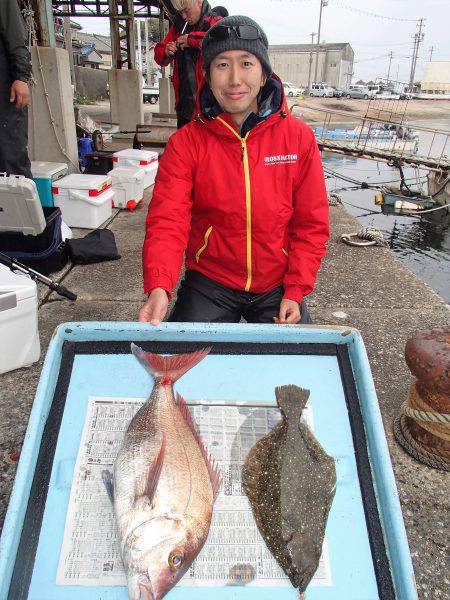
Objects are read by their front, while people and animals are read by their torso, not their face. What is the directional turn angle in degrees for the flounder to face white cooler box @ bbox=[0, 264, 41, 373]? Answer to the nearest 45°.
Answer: approximately 135° to its right

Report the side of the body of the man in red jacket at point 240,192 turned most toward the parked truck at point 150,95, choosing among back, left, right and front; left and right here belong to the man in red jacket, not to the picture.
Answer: back

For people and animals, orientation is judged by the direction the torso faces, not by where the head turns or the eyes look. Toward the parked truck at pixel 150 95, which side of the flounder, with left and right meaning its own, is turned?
back

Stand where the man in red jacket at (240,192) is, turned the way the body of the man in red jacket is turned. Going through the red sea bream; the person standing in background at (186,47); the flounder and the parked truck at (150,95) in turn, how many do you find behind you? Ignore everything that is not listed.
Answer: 2

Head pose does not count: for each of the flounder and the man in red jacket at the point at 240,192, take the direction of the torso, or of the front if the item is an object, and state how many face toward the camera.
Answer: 2

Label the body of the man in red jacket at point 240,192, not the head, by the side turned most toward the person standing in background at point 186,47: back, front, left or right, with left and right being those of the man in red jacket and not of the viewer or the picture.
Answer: back
